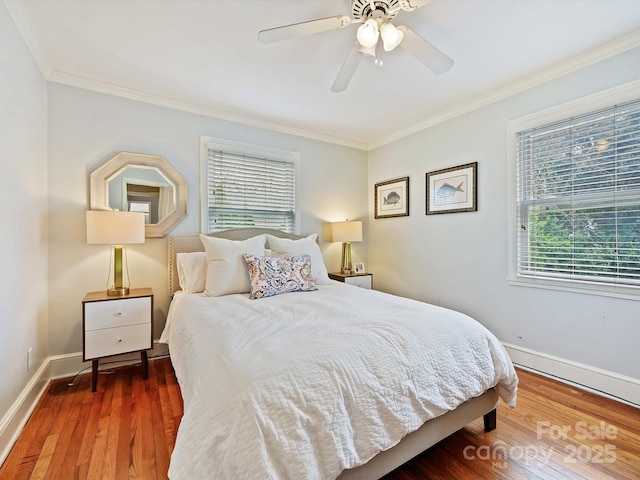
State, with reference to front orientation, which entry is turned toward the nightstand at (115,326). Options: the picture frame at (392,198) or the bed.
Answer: the picture frame

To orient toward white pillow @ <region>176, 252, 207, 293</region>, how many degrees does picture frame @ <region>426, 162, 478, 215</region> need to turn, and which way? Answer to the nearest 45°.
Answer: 0° — it already faces it

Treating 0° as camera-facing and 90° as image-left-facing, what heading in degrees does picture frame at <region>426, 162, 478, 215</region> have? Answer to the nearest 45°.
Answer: approximately 45°

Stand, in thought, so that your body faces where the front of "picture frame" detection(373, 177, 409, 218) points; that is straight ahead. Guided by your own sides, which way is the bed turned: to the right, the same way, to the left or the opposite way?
to the left

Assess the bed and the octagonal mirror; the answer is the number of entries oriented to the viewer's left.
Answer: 0

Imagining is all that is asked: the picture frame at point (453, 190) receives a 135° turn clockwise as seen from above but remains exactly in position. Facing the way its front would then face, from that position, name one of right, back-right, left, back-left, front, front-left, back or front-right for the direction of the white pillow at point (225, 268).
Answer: back-left

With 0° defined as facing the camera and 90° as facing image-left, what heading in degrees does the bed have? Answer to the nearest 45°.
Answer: approximately 315°

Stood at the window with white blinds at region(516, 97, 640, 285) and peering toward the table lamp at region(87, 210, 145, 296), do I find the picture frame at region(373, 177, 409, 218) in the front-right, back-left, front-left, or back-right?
front-right

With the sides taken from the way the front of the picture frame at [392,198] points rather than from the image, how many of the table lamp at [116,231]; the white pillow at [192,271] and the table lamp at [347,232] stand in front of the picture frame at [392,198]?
3

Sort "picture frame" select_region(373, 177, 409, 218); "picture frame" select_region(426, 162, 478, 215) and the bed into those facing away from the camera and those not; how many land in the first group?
0

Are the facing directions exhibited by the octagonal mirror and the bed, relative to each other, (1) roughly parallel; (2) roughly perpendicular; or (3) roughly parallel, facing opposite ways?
roughly parallel

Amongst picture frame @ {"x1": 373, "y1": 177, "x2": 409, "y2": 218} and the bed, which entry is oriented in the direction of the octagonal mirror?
the picture frame

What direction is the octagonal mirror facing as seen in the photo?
toward the camera

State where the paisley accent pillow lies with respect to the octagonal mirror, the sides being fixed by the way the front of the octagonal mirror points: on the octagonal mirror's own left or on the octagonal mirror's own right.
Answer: on the octagonal mirror's own left

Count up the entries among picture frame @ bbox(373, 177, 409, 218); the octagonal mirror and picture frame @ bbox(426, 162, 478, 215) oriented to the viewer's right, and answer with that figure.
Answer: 0

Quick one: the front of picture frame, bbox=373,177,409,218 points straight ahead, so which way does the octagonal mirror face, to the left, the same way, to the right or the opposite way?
to the left

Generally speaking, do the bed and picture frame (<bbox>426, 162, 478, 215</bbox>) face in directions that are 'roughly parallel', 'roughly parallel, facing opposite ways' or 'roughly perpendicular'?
roughly perpendicular
